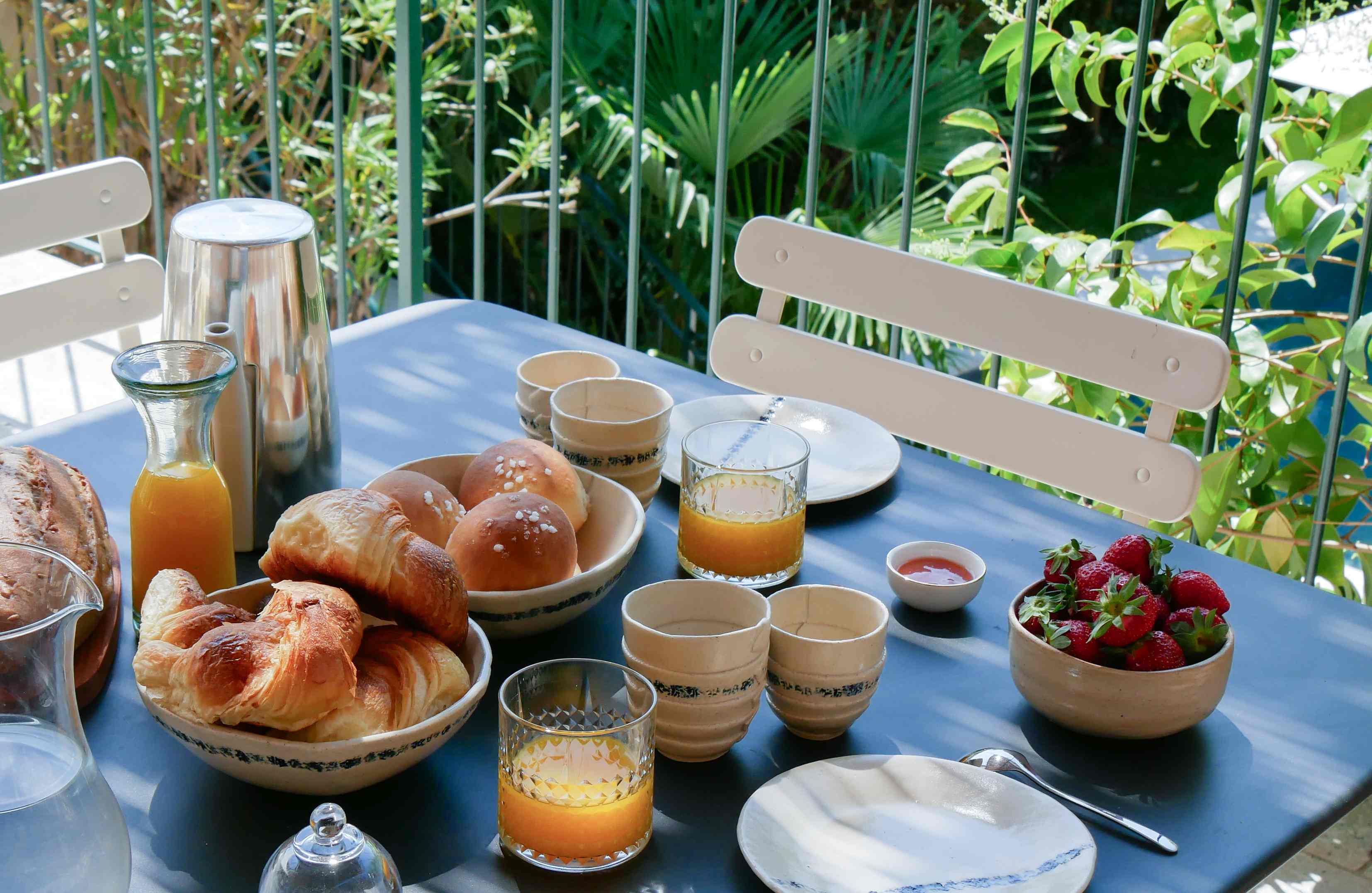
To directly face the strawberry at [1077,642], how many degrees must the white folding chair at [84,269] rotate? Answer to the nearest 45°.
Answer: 0° — it already faces it

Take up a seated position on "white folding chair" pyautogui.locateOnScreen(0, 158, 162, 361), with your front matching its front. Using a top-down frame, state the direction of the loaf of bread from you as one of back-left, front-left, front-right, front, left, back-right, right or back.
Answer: front-right

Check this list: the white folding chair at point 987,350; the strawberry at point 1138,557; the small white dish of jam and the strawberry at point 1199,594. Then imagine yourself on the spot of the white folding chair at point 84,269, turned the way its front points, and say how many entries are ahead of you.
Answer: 4

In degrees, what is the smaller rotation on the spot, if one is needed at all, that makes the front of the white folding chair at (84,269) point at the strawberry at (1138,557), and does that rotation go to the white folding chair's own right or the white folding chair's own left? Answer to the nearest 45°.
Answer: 0° — it already faces it

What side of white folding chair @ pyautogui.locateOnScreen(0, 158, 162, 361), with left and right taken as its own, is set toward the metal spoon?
front

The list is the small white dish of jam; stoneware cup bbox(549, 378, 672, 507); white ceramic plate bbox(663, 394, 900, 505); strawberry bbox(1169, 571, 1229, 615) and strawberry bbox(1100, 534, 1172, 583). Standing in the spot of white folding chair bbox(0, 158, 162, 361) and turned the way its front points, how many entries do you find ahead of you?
5

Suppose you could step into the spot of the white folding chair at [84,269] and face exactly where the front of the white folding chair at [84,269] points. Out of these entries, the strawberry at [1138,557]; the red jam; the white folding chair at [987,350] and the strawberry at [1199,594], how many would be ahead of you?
4

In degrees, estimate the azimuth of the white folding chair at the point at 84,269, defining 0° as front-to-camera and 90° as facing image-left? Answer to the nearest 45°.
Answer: approximately 315°

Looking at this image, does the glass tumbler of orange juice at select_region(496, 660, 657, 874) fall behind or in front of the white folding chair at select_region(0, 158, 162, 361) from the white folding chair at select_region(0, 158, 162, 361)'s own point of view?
in front

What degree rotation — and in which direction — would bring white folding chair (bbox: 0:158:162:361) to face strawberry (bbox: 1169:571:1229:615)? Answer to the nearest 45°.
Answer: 0° — it already faces it

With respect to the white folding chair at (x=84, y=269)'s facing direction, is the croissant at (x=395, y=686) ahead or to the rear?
ahead

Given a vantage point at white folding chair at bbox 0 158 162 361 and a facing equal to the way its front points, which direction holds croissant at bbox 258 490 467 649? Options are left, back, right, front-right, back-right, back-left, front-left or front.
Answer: front-right

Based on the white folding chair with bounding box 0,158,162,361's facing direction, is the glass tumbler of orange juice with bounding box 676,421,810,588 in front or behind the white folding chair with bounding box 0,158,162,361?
in front
